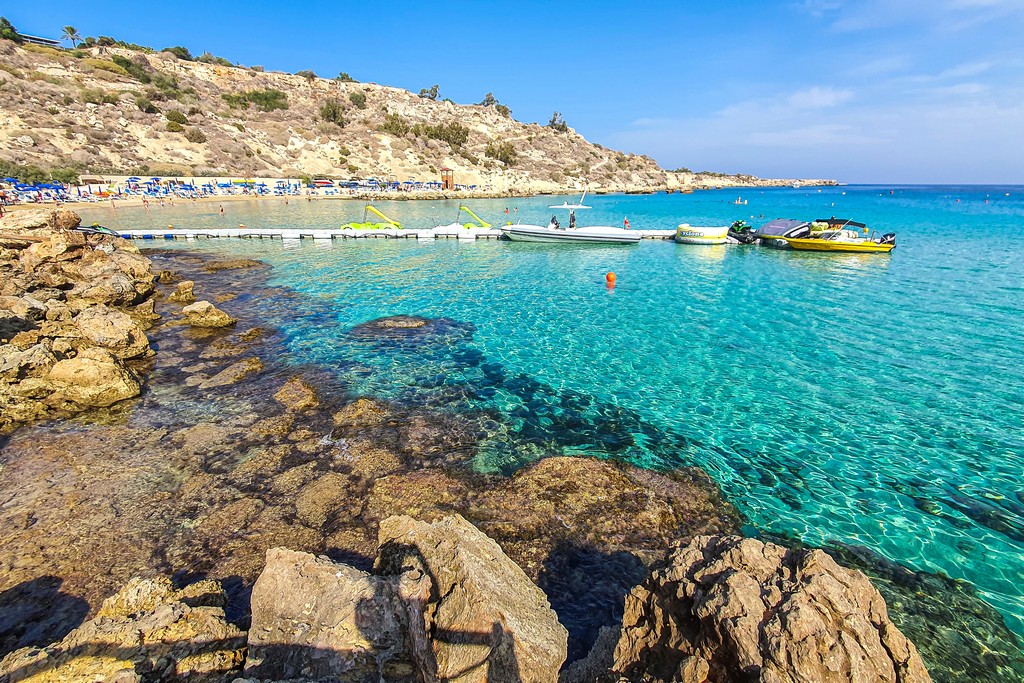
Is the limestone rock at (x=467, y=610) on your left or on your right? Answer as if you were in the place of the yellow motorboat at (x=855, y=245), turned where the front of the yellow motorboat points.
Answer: on your left

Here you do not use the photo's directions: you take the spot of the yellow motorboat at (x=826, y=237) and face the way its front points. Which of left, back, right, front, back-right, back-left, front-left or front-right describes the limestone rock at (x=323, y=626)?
left

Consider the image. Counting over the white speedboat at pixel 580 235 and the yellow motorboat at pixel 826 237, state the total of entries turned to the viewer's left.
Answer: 2

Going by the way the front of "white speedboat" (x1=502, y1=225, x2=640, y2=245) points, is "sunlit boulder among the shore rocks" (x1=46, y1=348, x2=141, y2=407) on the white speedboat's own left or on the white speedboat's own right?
on the white speedboat's own left

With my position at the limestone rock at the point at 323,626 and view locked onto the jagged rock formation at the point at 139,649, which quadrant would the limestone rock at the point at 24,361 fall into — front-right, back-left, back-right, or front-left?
front-right

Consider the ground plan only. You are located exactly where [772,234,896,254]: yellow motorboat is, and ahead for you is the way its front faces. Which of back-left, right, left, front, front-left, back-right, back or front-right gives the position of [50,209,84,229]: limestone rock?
front-left

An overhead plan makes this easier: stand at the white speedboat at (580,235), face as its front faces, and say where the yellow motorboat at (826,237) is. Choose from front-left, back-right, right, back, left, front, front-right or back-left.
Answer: back

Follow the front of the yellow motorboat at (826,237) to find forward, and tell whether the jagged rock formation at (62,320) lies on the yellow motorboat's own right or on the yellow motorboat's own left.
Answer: on the yellow motorboat's own left

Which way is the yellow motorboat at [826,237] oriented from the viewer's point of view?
to the viewer's left

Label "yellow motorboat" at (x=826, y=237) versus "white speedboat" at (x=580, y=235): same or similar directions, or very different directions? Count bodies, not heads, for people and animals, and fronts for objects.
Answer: same or similar directions

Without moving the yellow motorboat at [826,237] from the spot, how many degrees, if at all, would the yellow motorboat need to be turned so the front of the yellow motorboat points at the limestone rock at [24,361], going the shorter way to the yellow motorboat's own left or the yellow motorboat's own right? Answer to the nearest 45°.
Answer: approximately 90° to the yellow motorboat's own left

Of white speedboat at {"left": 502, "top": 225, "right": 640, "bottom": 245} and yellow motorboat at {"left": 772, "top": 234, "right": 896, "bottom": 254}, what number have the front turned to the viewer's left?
2

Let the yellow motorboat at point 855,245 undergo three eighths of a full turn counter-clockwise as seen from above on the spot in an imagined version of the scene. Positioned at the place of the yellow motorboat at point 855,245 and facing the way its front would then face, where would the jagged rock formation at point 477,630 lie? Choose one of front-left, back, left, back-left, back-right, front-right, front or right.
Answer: front-right

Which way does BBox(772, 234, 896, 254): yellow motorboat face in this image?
to the viewer's left

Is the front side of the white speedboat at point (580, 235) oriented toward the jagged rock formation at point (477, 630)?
no

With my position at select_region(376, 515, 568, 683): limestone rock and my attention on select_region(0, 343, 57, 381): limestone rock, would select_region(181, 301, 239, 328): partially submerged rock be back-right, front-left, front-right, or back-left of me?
front-right

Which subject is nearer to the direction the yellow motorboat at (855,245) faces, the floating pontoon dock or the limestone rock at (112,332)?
the floating pontoon dock

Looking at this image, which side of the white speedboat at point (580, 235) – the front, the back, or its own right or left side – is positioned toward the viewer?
left

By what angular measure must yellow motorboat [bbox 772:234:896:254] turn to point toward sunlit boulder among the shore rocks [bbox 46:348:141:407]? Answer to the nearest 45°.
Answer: approximately 90° to its left

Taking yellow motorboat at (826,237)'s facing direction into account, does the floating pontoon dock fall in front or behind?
in front
